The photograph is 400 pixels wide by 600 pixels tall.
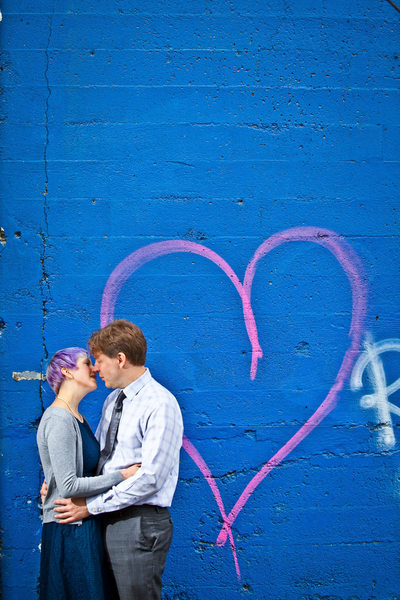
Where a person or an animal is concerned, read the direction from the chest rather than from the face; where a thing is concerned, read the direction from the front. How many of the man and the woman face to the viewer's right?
1

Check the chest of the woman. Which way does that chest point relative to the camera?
to the viewer's right

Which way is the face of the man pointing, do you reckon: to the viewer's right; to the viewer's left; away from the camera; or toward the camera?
to the viewer's left

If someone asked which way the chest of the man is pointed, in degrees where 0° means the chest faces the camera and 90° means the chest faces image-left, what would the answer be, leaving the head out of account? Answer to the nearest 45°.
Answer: approximately 45°

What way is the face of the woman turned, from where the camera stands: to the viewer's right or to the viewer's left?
to the viewer's right
